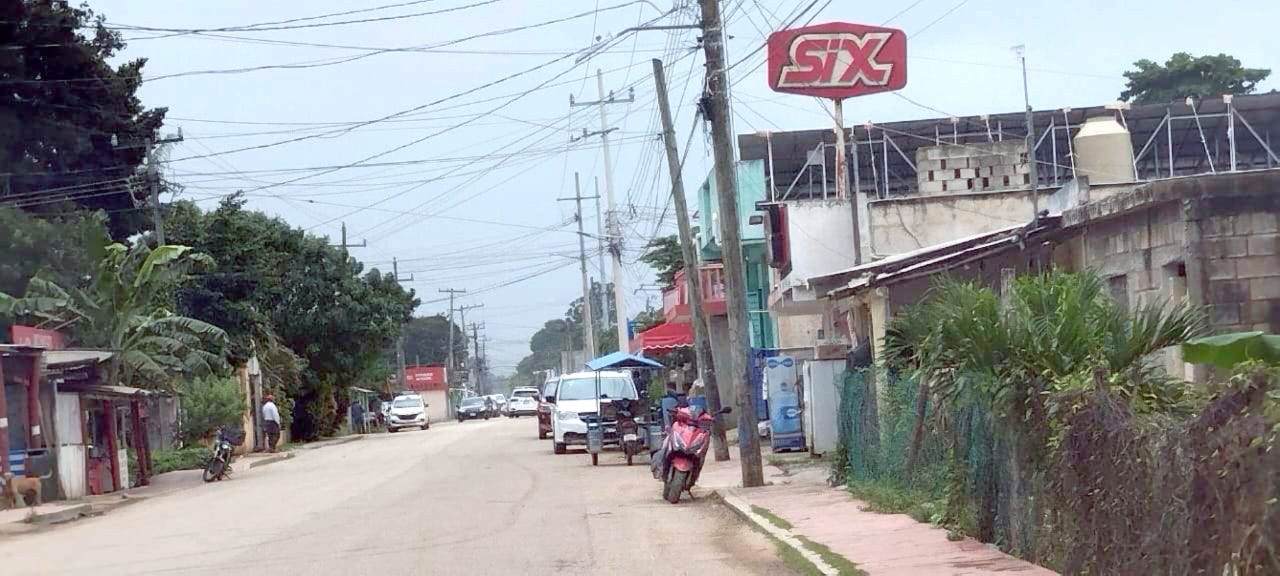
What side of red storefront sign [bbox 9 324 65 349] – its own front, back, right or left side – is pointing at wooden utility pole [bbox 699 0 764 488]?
front

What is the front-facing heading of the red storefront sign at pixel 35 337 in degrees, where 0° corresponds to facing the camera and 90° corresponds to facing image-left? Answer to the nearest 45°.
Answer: approximately 315°

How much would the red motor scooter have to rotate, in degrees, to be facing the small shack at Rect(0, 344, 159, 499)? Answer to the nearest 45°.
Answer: approximately 135° to its right

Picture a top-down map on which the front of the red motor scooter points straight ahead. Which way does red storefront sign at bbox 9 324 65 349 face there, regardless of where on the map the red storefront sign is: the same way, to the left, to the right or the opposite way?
to the left

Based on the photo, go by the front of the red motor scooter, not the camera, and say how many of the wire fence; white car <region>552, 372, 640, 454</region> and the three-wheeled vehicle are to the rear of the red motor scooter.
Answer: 2

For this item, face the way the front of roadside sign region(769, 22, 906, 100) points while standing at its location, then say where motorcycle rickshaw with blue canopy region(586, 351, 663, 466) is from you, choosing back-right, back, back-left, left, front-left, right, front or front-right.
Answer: front-right

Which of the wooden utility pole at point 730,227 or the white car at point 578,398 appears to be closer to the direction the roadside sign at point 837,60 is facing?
the wooden utility pole

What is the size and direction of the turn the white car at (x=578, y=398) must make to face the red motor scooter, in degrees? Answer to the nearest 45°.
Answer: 0° — it already faces it

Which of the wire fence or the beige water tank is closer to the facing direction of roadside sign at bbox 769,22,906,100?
the wire fence

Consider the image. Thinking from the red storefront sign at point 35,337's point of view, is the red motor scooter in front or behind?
in front

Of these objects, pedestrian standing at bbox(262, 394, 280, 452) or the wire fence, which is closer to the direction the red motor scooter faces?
the wire fence

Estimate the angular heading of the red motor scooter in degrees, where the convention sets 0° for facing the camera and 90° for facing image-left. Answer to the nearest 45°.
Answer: approximately 0°

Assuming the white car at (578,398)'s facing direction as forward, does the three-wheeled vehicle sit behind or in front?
in front

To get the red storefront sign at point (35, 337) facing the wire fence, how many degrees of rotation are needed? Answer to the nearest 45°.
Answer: approximately 45° to its right
